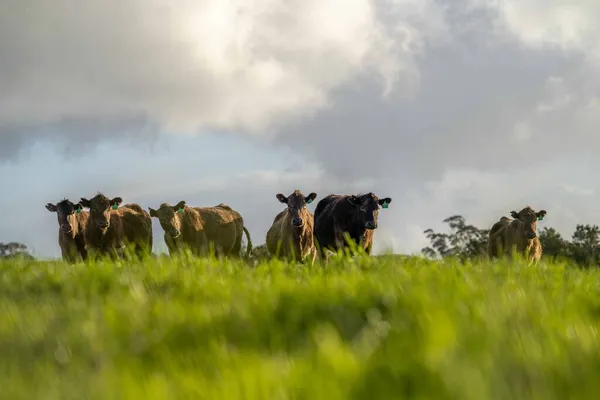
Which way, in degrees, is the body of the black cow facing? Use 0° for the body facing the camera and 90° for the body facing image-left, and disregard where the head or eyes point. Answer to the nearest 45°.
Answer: approximately 315°

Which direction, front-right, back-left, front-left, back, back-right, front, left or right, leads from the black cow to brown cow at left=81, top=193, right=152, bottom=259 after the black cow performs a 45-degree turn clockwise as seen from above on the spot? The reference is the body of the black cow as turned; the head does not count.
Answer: right

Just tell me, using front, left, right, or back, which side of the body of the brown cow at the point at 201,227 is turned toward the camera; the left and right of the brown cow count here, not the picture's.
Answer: left

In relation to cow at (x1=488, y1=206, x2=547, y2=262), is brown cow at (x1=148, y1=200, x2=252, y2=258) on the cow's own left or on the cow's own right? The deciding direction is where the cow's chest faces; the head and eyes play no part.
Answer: on the cow's own right

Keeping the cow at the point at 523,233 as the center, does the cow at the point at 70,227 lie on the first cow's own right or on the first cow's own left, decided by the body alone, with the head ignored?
on the first cow's own right

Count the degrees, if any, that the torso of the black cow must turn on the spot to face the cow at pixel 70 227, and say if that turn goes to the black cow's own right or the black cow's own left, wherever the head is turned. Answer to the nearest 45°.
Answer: approximately 135° to the black cow's own right

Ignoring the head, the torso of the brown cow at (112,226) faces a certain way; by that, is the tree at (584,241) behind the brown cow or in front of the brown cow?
behind

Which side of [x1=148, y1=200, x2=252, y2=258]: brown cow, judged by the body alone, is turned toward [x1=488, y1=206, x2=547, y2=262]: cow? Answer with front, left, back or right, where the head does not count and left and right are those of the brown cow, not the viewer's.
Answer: back

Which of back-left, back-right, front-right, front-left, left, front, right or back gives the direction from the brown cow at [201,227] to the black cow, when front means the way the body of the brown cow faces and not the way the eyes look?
back-left
